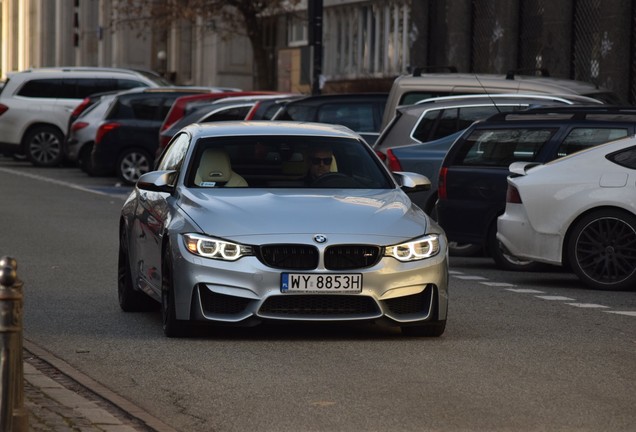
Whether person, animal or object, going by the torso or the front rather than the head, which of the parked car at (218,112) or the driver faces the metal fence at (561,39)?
the parked car

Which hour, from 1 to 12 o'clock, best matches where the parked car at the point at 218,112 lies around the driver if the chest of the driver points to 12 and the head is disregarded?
The parked car is roughly at 6 o'clock from the driver.

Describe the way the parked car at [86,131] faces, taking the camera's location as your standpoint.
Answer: facing away from the viewer and to the right of the viewer

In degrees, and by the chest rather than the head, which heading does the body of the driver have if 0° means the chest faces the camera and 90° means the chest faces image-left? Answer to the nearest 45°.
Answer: approximately 0°

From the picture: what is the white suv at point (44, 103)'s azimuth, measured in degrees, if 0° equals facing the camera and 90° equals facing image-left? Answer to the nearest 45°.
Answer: approximately 270°

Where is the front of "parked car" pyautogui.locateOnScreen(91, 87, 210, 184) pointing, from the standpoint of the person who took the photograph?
facing away from the viewer and to the right of the viewer

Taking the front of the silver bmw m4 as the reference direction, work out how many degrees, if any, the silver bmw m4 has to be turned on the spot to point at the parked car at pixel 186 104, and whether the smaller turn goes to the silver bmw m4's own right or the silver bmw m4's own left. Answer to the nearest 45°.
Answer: approximately 180°

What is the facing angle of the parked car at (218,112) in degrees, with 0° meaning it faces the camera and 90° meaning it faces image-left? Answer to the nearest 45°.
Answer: approximately 225°

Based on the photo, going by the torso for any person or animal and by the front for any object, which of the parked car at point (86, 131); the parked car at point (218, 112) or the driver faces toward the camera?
the driver

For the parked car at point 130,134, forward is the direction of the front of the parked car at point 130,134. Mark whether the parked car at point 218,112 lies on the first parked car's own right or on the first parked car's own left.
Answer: on the first parked car's own right

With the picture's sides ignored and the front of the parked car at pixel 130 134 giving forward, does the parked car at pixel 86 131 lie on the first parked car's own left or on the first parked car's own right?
on the first parked car's own left

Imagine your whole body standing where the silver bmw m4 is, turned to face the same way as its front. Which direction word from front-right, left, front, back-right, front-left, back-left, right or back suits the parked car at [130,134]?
back
